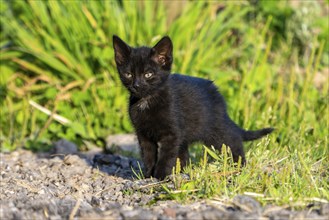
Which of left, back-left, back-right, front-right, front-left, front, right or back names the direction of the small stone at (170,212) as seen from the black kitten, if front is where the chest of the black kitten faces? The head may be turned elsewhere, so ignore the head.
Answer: front-left

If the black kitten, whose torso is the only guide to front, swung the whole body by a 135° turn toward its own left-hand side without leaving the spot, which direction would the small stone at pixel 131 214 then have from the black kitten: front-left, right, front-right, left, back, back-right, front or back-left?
right

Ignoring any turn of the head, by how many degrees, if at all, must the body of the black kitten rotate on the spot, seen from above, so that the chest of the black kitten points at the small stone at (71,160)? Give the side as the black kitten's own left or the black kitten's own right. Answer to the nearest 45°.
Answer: approximately 90° to the black kitten's own right

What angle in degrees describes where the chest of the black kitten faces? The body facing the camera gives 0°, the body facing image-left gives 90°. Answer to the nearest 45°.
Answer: approximately 45°

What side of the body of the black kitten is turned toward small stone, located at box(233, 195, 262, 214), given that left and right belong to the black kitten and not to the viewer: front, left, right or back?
left

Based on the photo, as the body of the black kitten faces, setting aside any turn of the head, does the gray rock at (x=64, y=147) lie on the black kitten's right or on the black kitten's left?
on the black kitten's right

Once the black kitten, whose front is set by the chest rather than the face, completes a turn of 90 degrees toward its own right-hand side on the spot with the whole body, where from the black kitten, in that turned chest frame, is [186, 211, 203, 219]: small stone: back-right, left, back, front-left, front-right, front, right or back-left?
back-left

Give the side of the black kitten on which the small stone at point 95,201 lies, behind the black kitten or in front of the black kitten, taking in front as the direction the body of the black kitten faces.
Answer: in front

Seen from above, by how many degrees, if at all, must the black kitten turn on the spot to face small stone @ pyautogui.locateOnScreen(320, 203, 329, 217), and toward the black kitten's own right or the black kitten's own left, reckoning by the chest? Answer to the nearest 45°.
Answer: approximately 90° to the black kitten's own left
